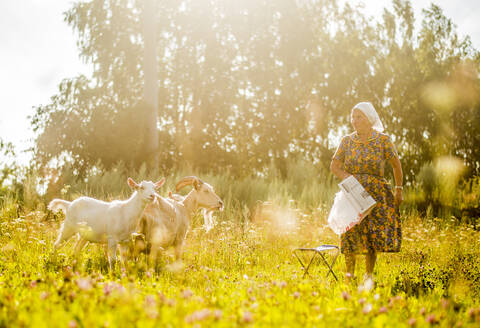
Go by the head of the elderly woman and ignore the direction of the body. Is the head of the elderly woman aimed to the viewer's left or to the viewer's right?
to the viewer's left

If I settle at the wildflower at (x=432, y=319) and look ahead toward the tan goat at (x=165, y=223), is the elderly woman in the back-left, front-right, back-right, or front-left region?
front-right

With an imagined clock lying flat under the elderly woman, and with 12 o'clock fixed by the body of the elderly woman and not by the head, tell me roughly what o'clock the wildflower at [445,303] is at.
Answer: The wildflower is roughly at 10 o'clock from the elderly woman.

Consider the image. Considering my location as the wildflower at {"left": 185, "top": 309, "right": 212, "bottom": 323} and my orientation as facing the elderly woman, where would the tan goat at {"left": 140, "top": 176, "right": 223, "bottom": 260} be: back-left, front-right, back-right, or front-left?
front-left

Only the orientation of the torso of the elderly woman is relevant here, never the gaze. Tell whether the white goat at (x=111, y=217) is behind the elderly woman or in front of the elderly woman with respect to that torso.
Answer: in front

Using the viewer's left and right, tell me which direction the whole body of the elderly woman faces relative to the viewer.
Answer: facing the viewer and to the left of the viewer

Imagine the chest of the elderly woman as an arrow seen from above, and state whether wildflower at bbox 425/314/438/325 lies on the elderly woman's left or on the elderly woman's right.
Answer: on the elderly woman's left

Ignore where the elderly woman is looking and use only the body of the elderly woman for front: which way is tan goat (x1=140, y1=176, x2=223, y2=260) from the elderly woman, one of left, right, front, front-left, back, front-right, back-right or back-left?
front-right

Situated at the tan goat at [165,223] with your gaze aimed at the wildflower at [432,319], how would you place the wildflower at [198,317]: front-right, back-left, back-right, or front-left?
front-right
